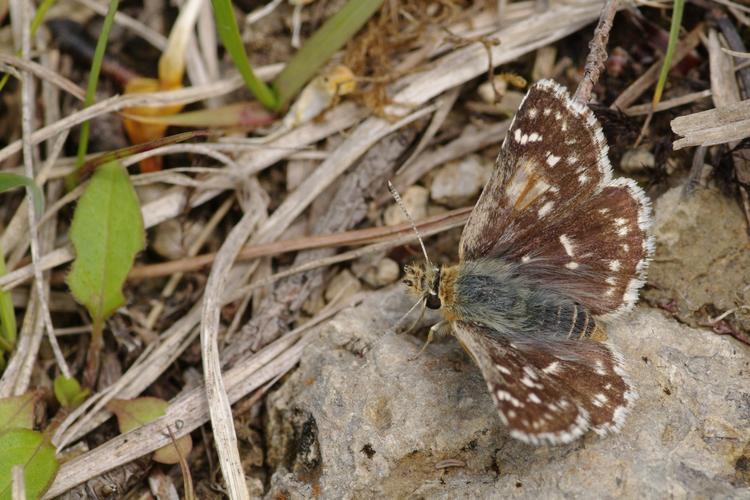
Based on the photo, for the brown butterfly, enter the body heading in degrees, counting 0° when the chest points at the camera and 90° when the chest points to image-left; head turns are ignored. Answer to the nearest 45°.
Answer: approximately 90°

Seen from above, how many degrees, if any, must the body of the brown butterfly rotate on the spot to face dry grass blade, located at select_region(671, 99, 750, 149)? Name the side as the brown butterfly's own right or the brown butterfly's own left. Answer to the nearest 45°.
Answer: approximately 135° to the brown butterfly's own right

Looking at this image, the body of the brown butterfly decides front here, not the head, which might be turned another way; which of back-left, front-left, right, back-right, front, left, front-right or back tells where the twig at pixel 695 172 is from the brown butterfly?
back-right

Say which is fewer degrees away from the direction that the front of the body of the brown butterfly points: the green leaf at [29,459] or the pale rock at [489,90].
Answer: the green leaf

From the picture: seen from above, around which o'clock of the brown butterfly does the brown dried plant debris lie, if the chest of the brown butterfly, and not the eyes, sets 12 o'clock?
The brown dried plant debris is roughly at 2 o'clock from the brown butterfly.

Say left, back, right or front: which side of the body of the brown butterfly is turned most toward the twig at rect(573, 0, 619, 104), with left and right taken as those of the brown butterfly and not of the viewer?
right

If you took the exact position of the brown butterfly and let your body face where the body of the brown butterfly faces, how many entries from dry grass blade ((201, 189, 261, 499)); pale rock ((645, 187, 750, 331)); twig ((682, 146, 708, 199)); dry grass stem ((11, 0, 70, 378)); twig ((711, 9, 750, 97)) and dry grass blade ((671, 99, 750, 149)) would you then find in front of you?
2

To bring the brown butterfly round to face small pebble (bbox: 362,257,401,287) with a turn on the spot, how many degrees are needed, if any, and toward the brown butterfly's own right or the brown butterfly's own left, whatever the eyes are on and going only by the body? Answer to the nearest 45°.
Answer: approximately 45° to the brown butterfly's own right

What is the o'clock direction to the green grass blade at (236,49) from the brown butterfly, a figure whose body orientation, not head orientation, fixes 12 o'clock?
The green grass blade is roughly at 1 o'clock from the brown butterfly.

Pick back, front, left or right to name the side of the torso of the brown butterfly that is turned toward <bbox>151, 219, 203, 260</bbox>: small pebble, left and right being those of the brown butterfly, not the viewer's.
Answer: front

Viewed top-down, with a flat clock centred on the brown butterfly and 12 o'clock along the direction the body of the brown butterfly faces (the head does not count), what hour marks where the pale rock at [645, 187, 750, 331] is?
The pale rock is roughly at 5 o'clock from the brown butterfly.

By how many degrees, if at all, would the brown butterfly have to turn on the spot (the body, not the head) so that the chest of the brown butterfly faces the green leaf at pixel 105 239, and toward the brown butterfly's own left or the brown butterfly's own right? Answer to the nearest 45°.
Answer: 0° — it already faces it

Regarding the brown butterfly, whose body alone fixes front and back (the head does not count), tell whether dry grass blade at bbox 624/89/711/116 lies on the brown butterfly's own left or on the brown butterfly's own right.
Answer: on the brown butterfly's own right

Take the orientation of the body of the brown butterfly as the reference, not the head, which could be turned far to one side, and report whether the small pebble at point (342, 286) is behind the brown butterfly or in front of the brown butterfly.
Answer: in front

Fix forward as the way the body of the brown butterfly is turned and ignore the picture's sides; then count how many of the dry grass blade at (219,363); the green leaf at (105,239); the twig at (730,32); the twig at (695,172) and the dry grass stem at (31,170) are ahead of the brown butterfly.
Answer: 3

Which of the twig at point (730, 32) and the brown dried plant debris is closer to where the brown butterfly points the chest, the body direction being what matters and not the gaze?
the brown dried plant debris
